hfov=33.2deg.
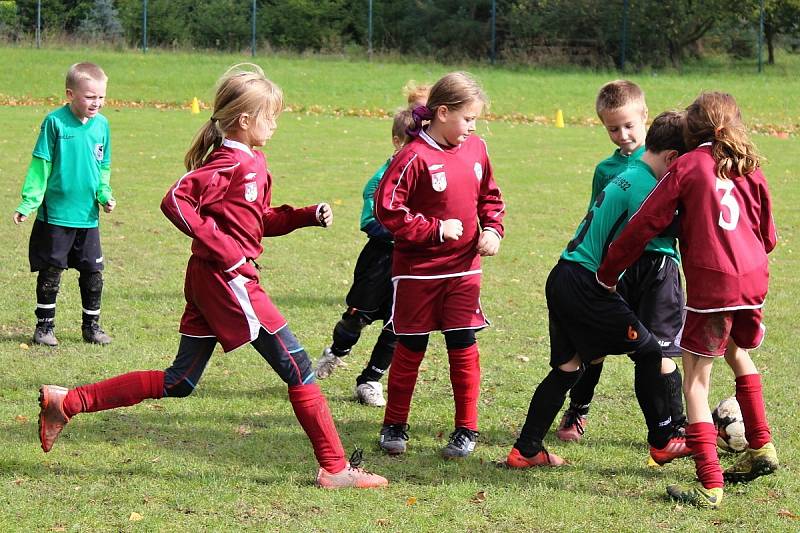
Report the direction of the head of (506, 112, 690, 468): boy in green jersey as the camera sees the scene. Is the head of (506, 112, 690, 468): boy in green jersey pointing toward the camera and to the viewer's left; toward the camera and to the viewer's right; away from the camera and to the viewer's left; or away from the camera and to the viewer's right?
away from the camera and to the viewer's right

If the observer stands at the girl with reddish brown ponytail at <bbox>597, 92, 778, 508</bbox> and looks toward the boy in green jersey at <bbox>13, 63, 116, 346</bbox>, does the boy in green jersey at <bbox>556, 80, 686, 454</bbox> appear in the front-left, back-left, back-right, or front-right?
front-right

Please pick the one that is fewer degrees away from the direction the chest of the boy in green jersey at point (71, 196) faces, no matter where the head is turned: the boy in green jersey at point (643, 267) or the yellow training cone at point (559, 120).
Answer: the boy in green jersey

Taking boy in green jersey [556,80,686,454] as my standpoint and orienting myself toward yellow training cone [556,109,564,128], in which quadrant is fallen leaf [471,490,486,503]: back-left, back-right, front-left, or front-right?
back-left

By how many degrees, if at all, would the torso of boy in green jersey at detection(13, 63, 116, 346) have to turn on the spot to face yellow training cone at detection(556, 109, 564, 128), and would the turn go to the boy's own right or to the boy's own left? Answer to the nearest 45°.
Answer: approximately 90° to the boy's own left

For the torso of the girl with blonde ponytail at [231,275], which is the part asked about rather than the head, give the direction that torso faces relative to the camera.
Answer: to the viewer's right

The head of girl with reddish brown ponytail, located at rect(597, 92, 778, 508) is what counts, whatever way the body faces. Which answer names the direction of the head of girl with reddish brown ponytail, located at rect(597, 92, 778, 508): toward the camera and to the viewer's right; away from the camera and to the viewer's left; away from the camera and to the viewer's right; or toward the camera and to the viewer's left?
away from the camera and to the viewer's left

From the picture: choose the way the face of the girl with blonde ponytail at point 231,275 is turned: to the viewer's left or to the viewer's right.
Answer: to the viewer's right

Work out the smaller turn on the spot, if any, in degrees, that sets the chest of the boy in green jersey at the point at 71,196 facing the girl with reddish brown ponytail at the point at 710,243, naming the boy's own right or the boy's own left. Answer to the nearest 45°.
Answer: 0° — they already face them

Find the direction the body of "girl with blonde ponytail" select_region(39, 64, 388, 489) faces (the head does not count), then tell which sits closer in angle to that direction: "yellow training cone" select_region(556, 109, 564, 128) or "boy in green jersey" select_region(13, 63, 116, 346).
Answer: the yellow training cone

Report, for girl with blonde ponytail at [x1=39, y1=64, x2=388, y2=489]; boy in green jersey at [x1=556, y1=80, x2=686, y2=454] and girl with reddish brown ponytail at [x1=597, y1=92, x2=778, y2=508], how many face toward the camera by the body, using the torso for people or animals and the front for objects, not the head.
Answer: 1

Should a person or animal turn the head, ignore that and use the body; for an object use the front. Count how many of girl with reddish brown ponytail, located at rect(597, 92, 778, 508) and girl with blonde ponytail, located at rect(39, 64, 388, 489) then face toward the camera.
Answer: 0
